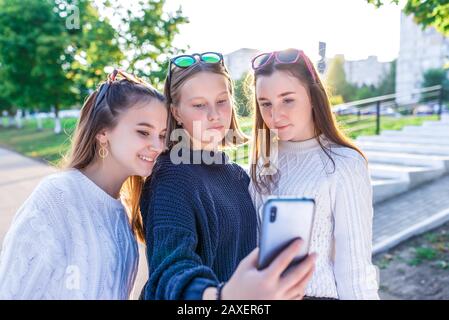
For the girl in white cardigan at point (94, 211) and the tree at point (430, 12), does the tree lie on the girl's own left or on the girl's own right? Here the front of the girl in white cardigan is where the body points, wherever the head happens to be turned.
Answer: on the girl's own left

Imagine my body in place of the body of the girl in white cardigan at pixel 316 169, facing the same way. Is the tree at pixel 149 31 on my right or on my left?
on my right

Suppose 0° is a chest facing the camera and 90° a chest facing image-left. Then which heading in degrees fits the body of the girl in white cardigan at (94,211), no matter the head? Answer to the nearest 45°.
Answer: approximately 315°

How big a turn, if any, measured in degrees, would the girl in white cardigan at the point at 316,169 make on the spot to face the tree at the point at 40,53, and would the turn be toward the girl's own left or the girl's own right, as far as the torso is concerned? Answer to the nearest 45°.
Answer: approximately 90° to the girl's own right

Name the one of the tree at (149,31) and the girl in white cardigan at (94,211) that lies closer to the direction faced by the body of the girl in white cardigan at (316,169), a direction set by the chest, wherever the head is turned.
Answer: the girl in white cardigan

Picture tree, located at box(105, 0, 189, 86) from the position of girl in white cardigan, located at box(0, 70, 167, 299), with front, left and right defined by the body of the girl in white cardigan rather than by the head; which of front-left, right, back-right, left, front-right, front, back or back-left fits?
back-left

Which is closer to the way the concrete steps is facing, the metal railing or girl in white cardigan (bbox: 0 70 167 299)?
the girl in white cardigan

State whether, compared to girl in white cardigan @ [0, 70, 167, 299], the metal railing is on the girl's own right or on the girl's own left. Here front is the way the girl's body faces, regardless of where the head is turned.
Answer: on the girl's own left

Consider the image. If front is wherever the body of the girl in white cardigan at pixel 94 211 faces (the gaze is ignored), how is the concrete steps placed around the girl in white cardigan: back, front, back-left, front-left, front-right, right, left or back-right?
left

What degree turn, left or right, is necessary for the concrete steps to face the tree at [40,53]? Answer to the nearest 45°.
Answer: approximately 90° to its right

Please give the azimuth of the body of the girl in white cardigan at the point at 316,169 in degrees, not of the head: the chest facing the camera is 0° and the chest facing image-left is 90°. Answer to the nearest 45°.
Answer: approximately 45°
